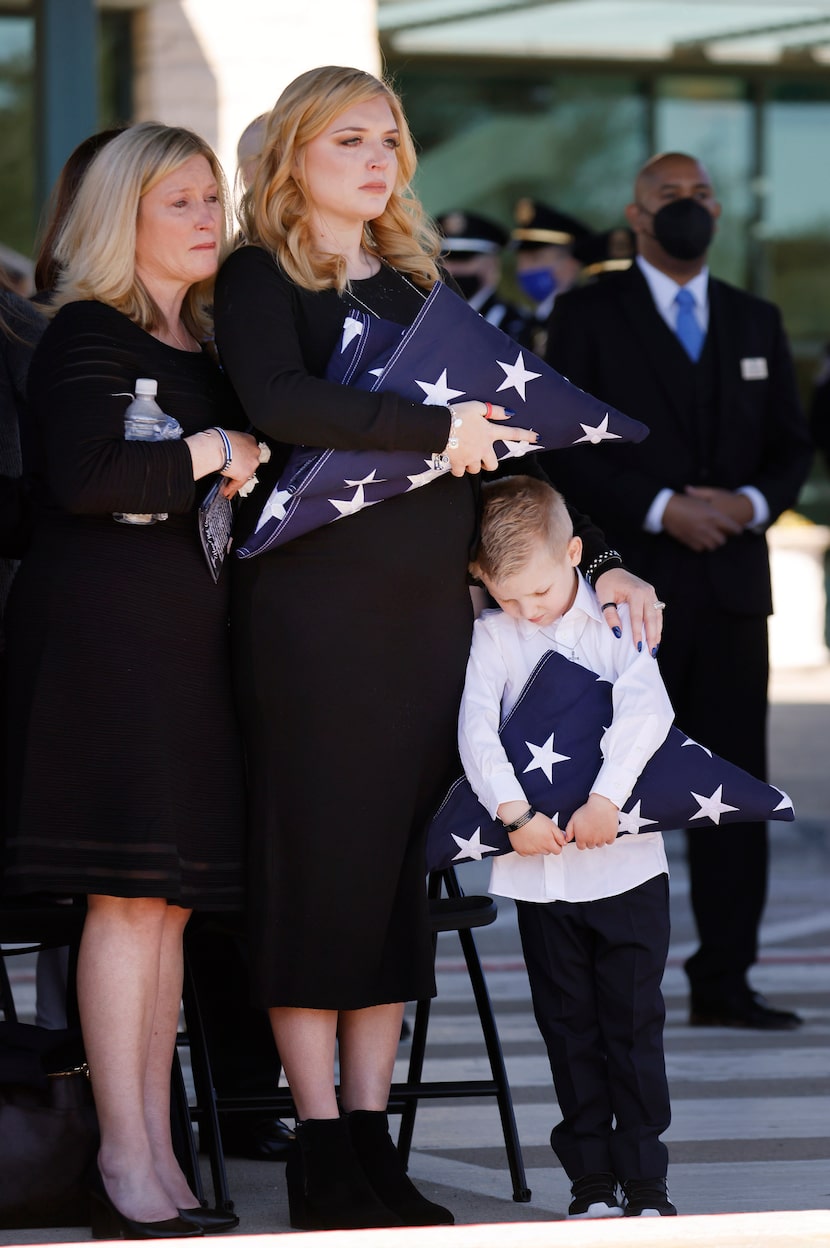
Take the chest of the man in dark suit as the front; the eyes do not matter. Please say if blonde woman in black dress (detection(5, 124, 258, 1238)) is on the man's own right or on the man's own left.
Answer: on the man's own right

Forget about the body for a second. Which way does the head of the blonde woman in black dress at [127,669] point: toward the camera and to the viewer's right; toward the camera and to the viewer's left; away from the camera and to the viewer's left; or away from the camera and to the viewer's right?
toward the camera and to the viewer's right

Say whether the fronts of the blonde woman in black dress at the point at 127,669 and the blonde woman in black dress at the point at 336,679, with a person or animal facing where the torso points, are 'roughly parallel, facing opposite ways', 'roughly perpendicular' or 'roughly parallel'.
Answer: roughly parallel

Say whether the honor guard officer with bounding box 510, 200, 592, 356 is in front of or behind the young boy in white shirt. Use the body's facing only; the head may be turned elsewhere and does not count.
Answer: behind

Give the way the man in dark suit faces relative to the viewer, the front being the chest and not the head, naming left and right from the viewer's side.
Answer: facing the viewer and to the right of the viewer

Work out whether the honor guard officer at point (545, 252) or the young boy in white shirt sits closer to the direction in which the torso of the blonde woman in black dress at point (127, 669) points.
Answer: the young boy in white shirt

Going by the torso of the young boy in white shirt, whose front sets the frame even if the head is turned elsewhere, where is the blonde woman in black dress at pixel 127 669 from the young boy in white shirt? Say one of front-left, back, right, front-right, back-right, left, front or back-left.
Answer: right

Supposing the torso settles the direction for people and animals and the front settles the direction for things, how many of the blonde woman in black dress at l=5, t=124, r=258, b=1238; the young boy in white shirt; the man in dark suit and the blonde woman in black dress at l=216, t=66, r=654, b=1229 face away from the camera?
0

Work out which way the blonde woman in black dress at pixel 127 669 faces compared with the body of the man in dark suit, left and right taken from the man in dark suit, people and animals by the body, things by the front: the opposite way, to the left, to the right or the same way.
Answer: the same way

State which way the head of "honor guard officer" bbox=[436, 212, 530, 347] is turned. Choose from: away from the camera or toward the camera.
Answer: toward the camera

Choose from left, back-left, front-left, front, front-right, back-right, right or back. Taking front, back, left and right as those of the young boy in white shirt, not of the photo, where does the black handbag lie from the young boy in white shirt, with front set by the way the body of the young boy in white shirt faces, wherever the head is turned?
right

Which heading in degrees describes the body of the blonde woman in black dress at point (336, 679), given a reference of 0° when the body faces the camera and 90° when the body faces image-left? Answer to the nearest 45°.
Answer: approximately 315°

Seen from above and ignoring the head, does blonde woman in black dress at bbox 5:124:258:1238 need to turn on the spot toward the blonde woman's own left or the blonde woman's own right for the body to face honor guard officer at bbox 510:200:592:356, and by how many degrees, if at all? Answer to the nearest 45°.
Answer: approximately 135° to the blonde woman's own left

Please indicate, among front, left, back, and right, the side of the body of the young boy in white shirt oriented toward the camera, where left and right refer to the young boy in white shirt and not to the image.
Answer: front

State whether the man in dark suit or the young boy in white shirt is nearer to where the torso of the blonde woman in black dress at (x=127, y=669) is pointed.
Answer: the young boy in white shirt
